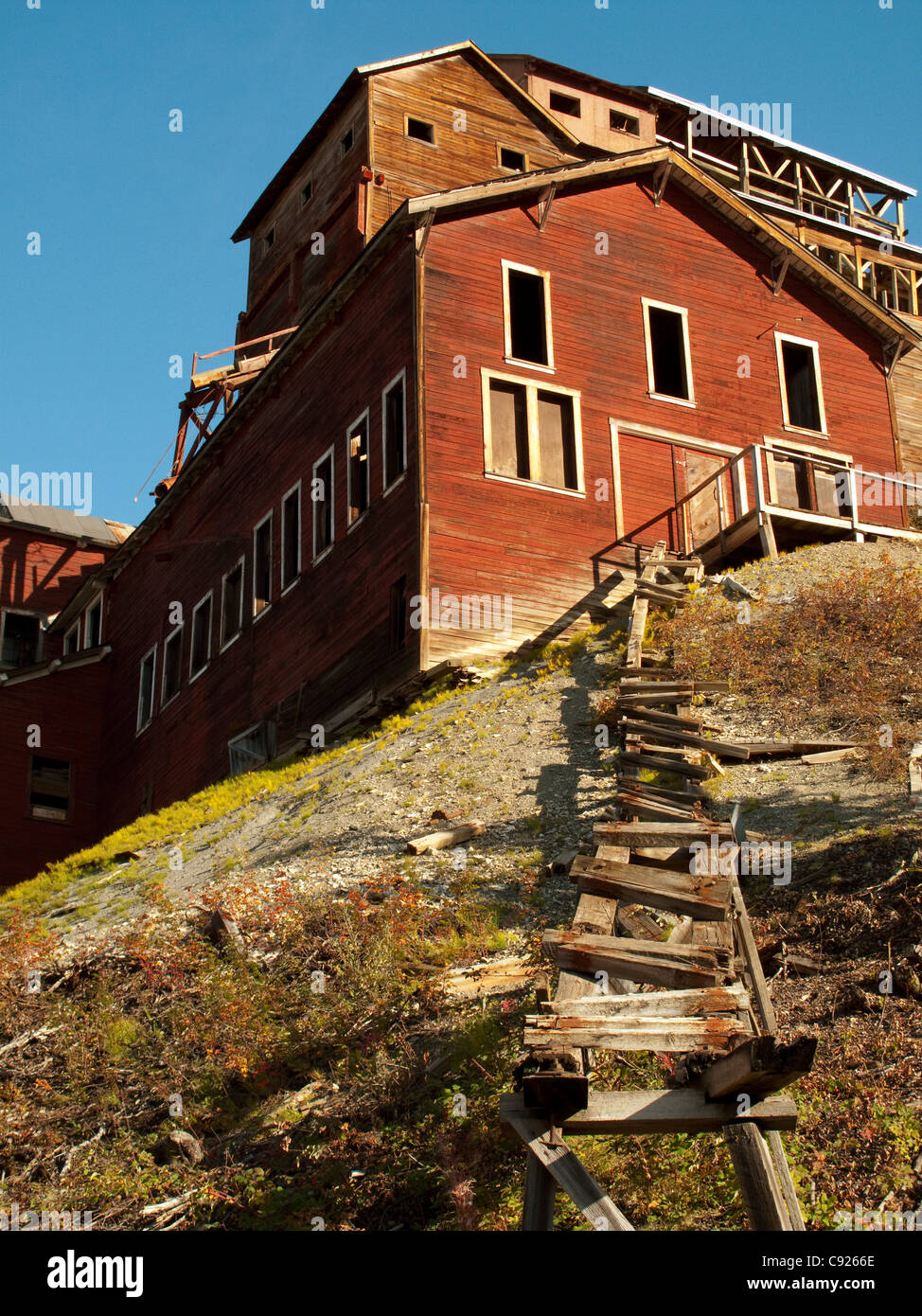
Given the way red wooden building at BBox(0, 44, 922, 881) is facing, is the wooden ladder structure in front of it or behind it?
in front

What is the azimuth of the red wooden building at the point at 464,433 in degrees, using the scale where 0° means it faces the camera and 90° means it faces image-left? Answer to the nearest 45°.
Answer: approximately 315°
